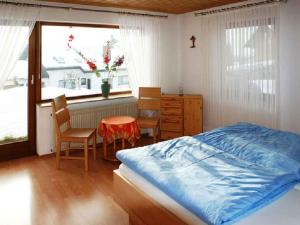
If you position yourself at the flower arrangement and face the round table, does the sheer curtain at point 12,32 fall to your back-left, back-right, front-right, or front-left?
front-right

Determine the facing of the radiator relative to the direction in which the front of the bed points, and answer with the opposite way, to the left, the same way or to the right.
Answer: to the left

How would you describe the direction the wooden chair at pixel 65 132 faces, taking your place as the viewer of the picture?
facing the viewer and to the right of the viewer

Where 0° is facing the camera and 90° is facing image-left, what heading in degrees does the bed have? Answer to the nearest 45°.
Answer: approximately 45°

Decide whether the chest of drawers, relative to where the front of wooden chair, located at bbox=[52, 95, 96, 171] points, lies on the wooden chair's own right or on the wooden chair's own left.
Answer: on the wooden chair's own left

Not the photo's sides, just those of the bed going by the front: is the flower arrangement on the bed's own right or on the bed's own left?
on the bed's own right

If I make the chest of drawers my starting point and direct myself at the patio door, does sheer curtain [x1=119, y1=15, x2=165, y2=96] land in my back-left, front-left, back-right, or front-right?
front-right

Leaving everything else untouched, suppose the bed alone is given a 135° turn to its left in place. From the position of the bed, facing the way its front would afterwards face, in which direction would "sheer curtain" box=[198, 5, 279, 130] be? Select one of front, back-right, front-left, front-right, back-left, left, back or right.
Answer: left

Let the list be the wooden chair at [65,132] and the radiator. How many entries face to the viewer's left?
0

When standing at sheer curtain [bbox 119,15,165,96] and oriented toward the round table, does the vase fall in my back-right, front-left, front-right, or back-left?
front-right

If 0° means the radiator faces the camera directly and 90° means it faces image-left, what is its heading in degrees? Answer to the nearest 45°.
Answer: approximately 315°

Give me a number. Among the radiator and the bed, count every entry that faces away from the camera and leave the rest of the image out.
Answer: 0
